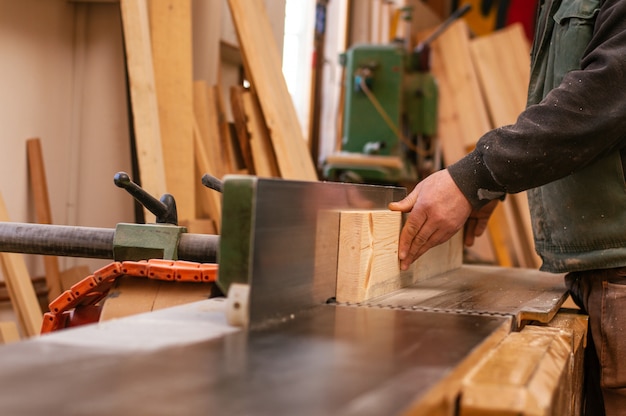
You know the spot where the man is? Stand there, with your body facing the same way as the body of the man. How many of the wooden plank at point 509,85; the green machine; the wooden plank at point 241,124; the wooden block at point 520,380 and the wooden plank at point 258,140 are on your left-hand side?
1

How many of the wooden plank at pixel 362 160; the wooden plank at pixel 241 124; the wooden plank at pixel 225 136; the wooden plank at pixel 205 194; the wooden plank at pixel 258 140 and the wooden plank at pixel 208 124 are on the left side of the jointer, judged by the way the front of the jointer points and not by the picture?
6

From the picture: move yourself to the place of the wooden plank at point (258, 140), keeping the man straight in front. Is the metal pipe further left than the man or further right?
right

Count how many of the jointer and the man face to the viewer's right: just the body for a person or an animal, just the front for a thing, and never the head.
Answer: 1

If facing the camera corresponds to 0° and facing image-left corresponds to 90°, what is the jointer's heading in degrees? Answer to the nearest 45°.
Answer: approximately 270°

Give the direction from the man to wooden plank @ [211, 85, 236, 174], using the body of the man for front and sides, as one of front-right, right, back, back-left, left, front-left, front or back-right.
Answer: front-right

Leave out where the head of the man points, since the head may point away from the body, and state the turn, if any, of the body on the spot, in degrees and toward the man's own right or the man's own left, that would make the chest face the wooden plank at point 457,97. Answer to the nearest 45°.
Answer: approximately 90° to the man's own right

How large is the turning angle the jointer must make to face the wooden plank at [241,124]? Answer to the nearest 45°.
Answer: approximately 90° to its left

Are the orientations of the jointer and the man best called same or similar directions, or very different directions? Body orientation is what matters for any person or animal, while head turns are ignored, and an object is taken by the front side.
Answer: very different directions

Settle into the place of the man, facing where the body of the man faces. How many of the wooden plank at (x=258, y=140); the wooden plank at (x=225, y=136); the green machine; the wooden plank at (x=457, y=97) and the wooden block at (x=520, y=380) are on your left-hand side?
1

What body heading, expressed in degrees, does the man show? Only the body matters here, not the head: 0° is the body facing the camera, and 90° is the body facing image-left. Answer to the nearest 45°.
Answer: approximately 90°
